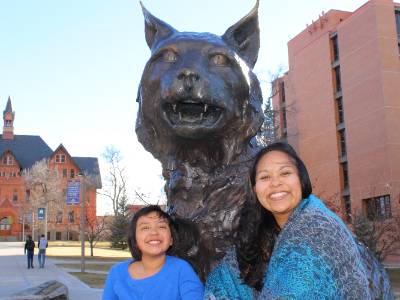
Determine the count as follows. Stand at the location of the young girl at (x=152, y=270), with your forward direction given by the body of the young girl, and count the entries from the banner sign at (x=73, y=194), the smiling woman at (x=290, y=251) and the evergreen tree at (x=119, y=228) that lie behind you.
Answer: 2

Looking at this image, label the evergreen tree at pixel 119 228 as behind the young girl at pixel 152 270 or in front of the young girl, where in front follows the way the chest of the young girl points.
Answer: behind

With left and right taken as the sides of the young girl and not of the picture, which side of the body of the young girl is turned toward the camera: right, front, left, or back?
front

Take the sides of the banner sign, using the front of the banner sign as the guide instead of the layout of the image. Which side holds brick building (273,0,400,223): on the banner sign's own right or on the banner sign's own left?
on the banner sign's own left

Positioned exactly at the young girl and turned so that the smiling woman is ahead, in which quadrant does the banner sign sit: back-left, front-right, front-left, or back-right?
back-left

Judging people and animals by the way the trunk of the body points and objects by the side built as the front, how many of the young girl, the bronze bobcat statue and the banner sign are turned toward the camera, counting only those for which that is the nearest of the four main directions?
3

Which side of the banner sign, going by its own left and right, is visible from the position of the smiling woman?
front

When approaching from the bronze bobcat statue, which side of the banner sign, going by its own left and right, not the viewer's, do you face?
front

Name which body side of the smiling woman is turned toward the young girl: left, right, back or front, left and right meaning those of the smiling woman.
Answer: right

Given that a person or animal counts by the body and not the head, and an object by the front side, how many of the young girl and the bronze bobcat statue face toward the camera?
2
